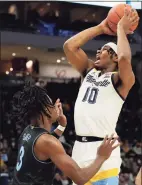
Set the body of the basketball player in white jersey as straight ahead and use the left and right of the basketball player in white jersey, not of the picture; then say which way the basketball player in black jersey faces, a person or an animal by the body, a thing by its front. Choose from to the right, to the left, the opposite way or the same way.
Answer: the opposite way

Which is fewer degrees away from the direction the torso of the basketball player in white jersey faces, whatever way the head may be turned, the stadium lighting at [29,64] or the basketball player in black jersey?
the basketball player in black jersey

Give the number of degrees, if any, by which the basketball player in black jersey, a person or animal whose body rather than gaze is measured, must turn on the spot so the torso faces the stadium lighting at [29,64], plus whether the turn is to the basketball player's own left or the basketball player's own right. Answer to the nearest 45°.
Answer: approximately 45° to the basketball player's own left

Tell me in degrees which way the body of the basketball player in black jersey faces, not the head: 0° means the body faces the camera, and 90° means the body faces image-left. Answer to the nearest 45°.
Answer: approximately 225°

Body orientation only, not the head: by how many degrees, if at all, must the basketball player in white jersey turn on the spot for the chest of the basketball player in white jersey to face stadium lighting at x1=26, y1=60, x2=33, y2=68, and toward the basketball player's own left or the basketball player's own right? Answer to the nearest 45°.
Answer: approximately 135° to the basketball player's own right

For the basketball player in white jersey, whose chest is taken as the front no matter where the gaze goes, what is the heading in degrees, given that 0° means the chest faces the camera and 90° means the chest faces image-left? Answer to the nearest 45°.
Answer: approximately 45°

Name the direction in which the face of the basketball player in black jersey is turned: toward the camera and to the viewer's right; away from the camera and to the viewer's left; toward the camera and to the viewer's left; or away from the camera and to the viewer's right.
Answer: away from the camera and to the viewer's right

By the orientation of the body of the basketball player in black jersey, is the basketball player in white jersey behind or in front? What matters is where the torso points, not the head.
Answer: in front

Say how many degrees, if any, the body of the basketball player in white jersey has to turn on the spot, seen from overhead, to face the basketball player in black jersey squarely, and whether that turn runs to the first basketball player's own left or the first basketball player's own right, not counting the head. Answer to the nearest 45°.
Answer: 0° — they already face them

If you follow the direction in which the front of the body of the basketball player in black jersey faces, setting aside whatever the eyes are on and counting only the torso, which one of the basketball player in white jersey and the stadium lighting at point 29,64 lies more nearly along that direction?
the basketball player in white jersey
